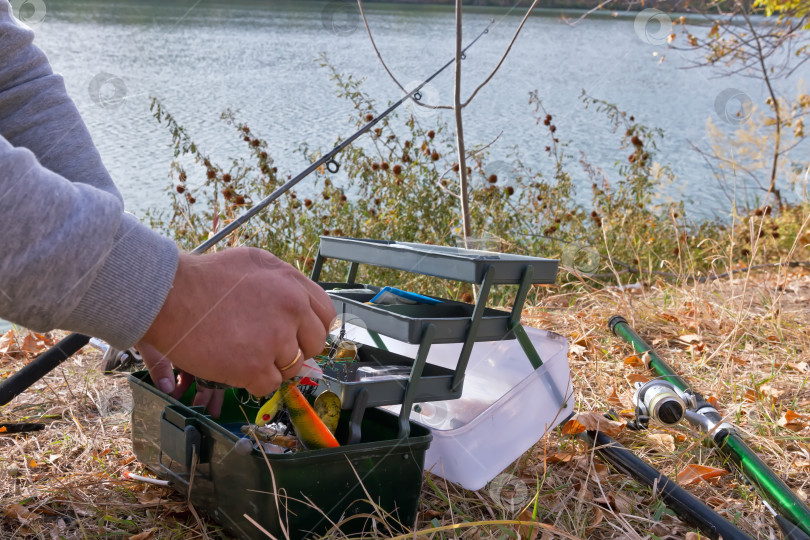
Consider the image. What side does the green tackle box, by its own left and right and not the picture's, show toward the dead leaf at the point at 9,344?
right

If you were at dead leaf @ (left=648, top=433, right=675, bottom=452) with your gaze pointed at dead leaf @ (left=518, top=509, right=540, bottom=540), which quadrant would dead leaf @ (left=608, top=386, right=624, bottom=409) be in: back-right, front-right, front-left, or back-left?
back-right

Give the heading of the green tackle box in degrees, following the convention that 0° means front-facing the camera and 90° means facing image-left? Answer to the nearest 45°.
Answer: approximately 45°

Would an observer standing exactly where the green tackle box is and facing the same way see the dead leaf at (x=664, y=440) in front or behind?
behind

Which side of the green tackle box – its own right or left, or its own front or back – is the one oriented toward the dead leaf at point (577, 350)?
back

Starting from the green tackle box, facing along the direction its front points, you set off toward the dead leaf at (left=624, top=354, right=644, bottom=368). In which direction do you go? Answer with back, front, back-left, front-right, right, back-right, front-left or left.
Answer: back
